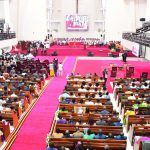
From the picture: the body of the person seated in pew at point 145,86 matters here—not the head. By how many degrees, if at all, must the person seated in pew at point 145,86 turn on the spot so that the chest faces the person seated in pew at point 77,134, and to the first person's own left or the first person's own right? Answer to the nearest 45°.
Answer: approximately 180°

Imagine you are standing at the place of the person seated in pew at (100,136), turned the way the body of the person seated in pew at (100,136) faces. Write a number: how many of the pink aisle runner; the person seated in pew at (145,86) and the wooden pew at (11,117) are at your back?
0

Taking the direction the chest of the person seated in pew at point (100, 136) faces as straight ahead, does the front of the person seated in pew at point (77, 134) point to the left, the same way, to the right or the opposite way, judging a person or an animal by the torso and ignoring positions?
the same way

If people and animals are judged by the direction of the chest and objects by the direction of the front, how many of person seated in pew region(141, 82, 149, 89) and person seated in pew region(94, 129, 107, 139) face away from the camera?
2

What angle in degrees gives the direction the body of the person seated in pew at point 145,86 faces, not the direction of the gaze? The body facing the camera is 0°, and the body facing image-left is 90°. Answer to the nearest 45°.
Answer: approximately 180°

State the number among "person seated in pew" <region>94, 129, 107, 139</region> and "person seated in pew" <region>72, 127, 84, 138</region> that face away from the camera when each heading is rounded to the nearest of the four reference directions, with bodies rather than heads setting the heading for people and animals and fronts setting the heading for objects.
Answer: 2

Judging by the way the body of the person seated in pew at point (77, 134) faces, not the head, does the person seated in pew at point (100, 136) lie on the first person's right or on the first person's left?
on the first person's right

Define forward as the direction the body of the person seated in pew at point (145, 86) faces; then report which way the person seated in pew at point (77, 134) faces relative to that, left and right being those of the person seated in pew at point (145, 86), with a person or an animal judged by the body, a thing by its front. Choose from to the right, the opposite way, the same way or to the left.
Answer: the same way

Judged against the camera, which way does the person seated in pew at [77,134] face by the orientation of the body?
away from the camera

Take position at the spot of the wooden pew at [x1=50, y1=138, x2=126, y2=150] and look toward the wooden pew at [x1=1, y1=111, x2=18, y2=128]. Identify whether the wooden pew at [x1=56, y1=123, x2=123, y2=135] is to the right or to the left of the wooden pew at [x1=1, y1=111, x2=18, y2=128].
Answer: right

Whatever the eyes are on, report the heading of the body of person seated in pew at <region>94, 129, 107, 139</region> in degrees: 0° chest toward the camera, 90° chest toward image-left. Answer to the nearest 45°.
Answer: approximately 180°

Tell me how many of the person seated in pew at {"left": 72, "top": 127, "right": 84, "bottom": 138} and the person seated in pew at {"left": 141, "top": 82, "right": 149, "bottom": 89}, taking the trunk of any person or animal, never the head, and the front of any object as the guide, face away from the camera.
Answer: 2

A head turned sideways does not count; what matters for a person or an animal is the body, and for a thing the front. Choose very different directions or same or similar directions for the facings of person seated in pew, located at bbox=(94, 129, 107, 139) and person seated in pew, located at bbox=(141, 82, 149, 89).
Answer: same or similar directions

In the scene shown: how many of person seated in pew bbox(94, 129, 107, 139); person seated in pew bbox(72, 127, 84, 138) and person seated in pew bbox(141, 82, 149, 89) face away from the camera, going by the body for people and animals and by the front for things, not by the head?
3

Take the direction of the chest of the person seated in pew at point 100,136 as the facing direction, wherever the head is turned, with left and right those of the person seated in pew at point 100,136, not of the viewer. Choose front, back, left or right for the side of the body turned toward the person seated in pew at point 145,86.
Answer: front

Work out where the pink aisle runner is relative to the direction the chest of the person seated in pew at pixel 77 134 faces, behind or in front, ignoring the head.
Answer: in front
